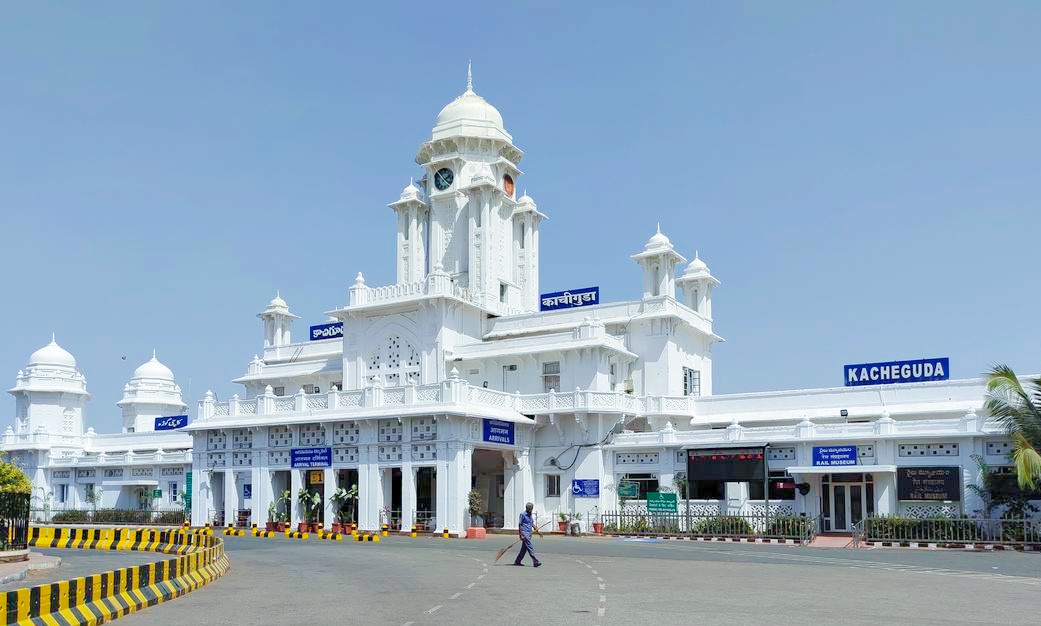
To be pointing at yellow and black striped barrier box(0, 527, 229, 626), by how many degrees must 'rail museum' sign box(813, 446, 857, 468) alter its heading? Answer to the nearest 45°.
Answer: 0° — it already faces it

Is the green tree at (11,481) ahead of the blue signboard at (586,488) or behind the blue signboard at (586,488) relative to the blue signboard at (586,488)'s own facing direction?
ahead

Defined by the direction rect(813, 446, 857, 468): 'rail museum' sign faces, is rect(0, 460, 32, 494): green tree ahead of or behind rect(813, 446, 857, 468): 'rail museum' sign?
ahead

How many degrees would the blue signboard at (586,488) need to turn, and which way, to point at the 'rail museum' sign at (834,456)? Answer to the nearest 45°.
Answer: approximately 45° to its left

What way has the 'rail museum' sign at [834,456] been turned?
toward the camera

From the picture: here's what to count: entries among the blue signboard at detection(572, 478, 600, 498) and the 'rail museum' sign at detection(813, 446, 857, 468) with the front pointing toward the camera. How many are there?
2

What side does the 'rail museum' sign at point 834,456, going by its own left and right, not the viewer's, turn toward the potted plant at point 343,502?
right

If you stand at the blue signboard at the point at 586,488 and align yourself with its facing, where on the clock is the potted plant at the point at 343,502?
The potted plant is roughly at 3 o'clock from the blue signboard.

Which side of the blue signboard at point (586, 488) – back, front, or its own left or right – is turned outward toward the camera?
front

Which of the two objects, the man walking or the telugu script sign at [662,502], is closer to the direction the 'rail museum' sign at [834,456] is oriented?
the man walking

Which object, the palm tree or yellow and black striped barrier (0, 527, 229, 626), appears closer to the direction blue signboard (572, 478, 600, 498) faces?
the yellow and black striped barrier
